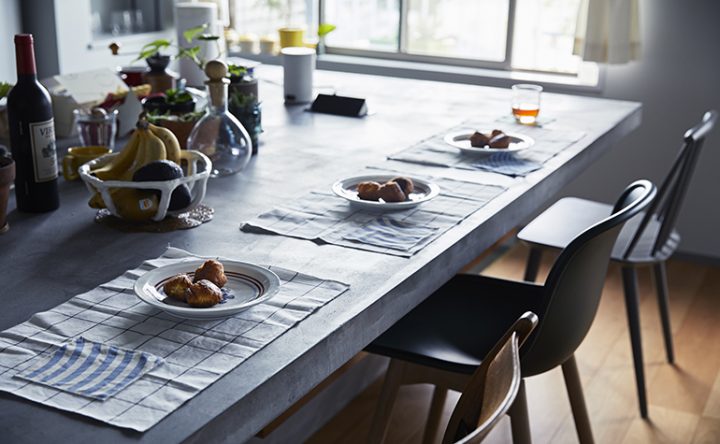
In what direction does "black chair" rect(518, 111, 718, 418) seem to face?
to the viewer's left

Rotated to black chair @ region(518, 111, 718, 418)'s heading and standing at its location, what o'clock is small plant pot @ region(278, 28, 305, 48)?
The small plant pot is roughly at 1 o'clock from the black chair.

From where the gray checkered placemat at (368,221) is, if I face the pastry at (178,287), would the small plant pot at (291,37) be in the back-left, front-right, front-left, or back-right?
back-right

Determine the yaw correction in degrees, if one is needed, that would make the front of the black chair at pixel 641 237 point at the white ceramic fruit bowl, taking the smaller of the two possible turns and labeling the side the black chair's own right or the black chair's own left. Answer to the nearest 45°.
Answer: approximately 45° to the black chair's own left

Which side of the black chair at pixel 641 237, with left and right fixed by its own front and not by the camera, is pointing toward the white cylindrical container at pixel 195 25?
front

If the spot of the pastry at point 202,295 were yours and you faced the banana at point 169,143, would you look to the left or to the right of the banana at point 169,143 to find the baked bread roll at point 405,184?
right

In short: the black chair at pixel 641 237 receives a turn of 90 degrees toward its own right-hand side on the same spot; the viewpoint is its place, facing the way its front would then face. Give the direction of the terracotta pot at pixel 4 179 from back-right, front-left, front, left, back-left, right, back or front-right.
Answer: back-left

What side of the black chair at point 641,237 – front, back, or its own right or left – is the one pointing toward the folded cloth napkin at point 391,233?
left

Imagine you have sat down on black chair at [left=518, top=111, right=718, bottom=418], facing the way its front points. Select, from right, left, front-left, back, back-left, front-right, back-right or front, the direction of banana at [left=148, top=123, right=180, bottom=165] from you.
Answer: front-left

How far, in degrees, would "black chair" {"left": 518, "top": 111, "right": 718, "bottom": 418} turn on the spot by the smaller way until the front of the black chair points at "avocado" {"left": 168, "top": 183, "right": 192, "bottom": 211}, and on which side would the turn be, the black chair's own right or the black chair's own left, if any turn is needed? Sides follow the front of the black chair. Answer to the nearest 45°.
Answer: approximately 45° to the black chair's own left

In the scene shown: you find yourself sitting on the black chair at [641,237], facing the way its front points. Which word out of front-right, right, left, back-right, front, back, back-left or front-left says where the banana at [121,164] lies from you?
front-left

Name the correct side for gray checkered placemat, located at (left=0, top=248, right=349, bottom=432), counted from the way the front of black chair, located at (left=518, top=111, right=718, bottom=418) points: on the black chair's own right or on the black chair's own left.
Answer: on the black chair's own left

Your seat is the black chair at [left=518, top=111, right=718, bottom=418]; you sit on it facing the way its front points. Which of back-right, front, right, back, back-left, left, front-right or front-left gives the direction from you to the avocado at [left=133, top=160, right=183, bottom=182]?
front-left

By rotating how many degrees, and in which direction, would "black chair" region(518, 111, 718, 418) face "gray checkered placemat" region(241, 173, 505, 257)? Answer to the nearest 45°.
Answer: approximately 45° to its left

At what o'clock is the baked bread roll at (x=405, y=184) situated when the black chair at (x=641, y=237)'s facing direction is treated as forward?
The baked bread roll is roughly at 10 o'clock from the black chair.

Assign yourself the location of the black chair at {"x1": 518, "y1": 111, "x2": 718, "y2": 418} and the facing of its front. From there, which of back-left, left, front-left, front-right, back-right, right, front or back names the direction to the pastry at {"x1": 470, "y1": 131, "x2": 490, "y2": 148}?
front-left

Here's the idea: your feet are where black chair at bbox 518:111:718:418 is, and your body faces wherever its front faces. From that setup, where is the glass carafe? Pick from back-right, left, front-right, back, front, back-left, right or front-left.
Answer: front-left
